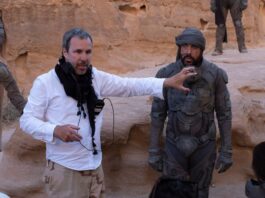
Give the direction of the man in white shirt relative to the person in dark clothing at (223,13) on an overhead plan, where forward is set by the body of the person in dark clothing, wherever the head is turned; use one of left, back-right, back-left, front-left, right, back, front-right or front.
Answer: front

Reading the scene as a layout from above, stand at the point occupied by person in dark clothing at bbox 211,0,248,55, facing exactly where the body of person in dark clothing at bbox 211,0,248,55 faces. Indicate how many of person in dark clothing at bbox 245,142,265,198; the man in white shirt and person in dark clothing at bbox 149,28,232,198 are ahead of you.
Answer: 3

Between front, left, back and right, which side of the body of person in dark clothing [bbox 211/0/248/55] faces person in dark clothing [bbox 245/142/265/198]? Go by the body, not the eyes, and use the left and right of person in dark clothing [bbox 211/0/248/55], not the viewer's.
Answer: front

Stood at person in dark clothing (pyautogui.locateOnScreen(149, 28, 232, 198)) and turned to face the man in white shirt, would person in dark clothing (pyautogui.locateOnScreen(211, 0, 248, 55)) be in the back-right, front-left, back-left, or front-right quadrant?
back-right

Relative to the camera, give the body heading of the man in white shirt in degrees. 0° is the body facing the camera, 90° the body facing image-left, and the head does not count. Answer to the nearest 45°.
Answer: approximately 315°

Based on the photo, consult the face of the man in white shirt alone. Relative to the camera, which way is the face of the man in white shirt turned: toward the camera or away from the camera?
toward the camera

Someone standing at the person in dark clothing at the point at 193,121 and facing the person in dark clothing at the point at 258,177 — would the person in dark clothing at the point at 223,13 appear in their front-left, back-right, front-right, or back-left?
back-left

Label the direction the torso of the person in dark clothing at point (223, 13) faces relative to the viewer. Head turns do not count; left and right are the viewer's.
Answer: facing the viewer

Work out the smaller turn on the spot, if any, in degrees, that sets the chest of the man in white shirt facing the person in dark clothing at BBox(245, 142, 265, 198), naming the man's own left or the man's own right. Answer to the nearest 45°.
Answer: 0° — they already face them

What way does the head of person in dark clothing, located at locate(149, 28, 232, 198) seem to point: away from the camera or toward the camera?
toward the camera

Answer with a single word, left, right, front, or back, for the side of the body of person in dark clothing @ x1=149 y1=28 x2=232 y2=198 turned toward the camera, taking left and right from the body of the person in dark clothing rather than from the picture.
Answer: front
